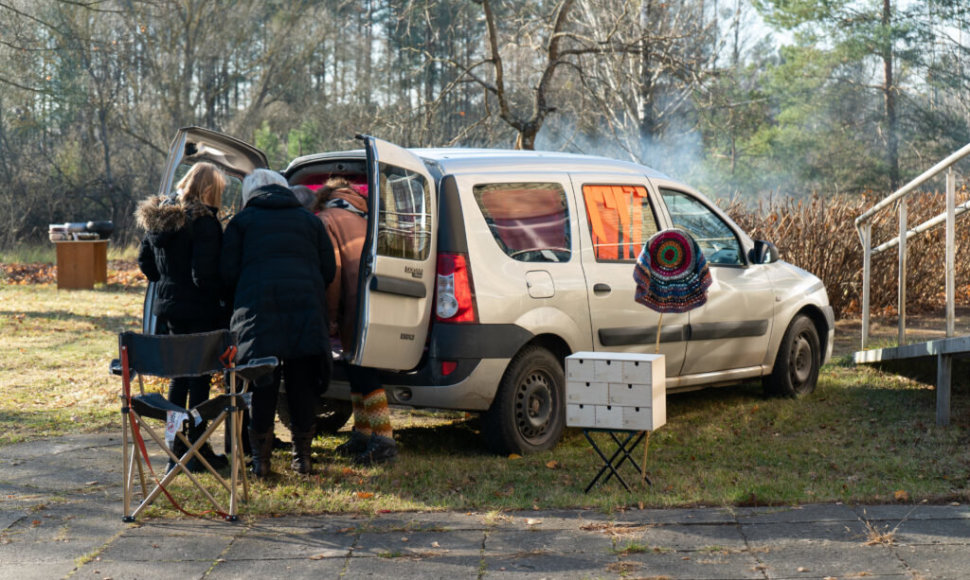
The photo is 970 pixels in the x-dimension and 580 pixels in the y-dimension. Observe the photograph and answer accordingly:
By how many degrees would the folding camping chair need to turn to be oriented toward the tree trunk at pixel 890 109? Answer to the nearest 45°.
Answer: approximately 45° to its right

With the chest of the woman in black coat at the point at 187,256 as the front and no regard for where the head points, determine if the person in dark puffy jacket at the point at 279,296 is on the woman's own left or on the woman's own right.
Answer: on the woman's own right

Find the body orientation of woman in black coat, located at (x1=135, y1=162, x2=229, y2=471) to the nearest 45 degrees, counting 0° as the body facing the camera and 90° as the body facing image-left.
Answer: approximately 225°

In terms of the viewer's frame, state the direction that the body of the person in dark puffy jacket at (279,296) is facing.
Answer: away from the camera

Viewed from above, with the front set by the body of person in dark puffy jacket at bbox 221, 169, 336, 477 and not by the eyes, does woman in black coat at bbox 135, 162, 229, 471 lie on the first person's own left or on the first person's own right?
on the first person's own left

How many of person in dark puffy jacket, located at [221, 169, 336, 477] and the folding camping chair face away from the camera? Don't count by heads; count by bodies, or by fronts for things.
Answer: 2

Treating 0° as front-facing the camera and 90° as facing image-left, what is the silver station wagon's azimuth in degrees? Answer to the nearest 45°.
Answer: approximately 225°

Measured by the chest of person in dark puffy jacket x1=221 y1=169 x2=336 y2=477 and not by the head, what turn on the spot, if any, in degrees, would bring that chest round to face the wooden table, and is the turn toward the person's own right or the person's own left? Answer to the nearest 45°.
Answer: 0° — they already face it

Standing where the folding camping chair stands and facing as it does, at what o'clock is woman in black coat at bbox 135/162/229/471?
The woman in black coat is roughly at 12 o'clock from the folding camping chair.

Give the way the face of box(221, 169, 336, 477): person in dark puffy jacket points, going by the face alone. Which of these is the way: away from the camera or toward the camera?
away from the camera
